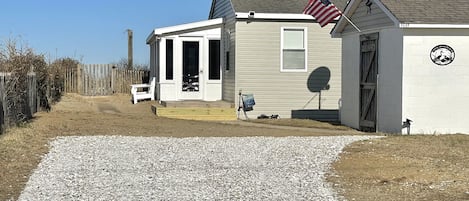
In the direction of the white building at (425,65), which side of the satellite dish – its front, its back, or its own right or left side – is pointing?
front

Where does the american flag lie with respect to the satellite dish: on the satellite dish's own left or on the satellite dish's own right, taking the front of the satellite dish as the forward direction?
on the satellite dish's own left

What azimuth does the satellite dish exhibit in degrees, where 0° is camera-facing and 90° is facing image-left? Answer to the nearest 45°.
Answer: approximately 45°

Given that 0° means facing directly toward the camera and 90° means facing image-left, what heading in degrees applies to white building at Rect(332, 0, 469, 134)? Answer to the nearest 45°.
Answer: approximately 45°

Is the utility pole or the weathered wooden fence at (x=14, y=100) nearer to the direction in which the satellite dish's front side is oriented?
the weathered wooden fence

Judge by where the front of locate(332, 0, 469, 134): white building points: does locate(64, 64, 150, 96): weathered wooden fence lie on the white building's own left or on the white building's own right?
on the white building's own right

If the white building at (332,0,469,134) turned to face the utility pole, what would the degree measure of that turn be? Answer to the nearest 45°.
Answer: approximately 90° to its right

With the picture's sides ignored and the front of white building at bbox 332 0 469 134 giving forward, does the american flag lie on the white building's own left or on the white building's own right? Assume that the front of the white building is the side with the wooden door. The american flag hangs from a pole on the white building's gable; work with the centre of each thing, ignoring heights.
on the white building's own right
